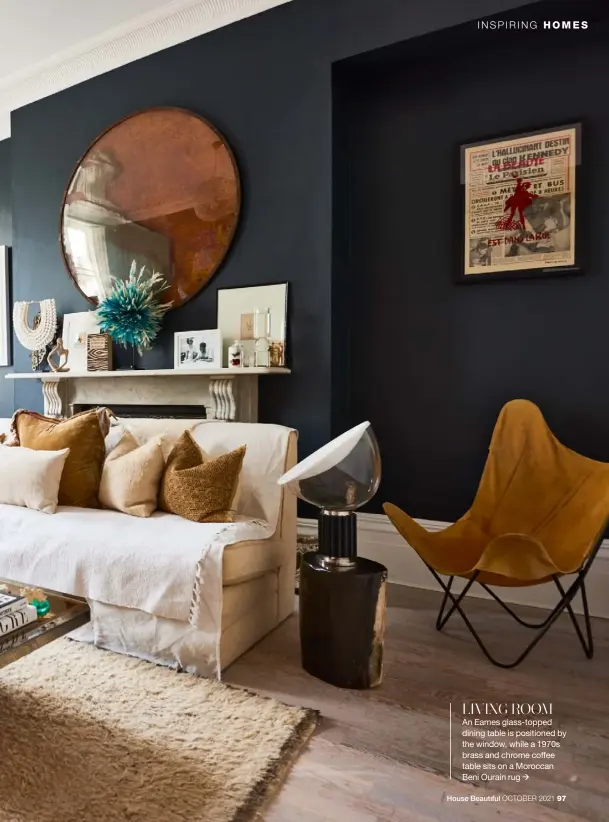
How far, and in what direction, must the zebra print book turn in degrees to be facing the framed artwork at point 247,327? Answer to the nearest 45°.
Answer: approximately 90° to its left

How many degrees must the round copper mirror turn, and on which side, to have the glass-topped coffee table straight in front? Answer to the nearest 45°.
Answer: approximately 45° to its left

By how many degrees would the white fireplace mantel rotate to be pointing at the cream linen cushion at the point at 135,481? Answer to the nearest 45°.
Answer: approximately 45° to its left

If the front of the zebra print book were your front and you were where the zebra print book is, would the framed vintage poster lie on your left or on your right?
on your left

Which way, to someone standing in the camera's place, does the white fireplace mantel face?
facing the viewer and to the left of the viewer

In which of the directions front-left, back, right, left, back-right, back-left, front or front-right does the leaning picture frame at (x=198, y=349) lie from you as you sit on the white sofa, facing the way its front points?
back-right

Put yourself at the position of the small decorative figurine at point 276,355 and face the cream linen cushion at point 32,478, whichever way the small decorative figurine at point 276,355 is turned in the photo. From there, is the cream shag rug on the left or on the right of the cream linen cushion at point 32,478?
left

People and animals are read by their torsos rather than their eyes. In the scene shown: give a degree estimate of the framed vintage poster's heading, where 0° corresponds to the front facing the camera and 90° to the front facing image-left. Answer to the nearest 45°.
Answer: approximately 45°

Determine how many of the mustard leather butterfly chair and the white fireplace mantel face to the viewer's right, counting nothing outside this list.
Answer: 0

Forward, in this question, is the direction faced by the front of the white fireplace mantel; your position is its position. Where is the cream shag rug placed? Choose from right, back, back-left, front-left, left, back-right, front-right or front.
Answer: front-left
